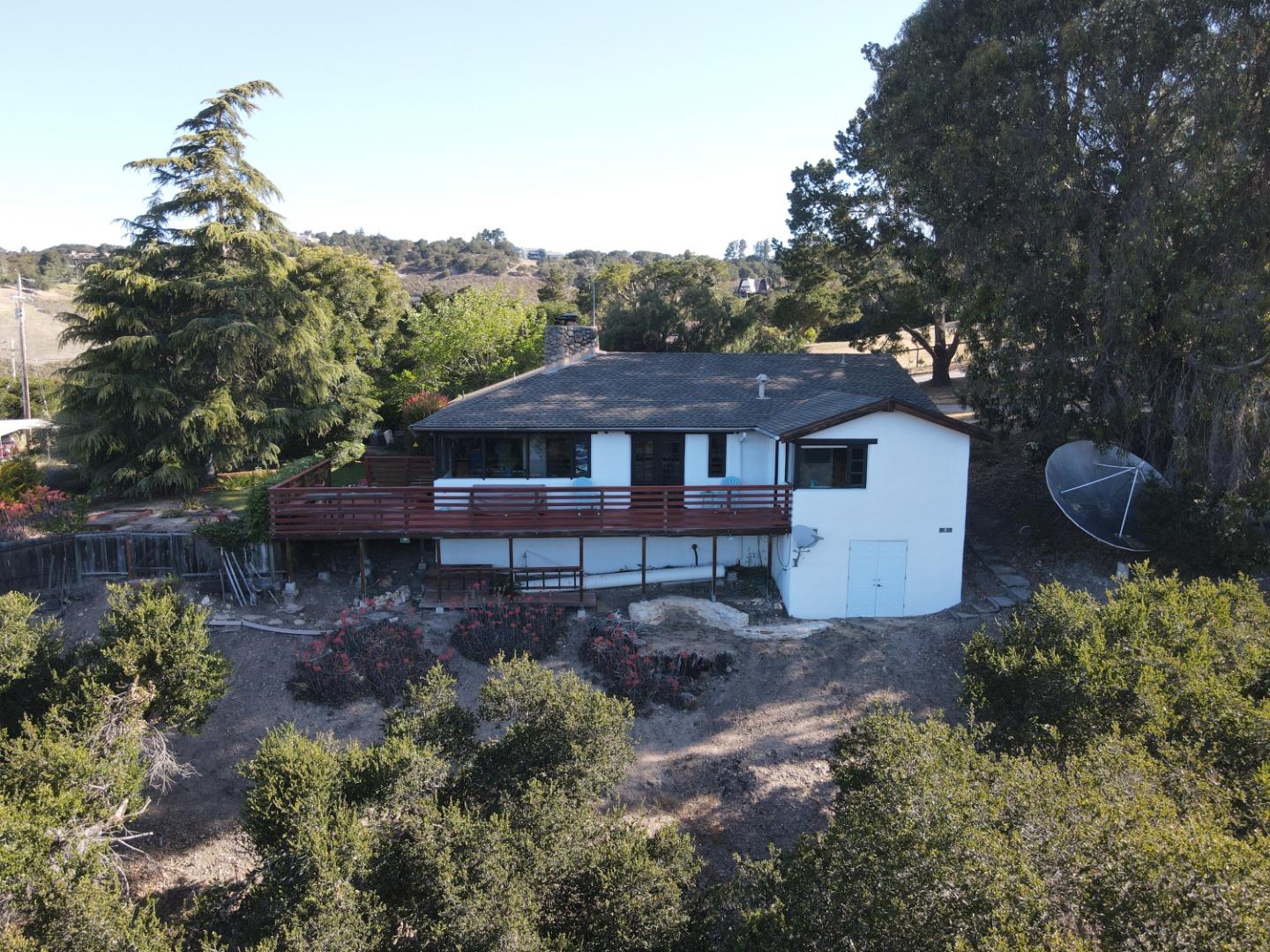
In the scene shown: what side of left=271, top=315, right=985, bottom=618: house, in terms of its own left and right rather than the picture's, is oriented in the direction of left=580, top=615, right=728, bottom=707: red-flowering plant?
front

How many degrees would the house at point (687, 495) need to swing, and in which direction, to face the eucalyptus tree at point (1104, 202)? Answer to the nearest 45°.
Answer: approximately 90° to its left

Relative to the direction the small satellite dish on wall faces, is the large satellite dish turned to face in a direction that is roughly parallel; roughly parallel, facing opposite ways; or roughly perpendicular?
roughly parallel

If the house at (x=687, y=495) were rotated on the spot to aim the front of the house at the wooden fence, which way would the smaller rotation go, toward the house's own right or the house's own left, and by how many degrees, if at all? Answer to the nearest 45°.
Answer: approximately 90° to the house's own right

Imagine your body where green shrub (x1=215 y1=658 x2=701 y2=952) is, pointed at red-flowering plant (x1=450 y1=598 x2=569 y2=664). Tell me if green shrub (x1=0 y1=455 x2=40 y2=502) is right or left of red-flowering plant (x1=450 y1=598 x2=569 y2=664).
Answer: left

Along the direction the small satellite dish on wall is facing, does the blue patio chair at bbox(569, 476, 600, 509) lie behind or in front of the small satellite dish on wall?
behind

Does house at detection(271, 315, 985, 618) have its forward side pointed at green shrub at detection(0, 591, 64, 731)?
no

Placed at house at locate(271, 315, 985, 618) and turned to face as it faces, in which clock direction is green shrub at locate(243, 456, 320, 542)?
The green shrub is roughly at 3 o'clock from the house.

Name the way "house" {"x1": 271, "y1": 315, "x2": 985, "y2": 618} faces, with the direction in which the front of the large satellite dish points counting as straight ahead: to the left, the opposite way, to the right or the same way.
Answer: the same way

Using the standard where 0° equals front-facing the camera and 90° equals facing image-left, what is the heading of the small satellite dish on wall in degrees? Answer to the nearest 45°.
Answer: approximately 315°

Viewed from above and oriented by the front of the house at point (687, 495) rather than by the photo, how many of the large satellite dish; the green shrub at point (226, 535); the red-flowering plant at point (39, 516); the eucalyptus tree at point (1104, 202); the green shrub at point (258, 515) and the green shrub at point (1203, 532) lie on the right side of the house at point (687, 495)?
3

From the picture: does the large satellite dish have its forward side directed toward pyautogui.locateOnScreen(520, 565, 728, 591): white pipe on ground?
no

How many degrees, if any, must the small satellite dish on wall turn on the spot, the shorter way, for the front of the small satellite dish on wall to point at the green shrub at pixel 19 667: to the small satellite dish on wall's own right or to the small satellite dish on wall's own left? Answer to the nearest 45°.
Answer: approximately 90° to the small satellite dish on wall's own right

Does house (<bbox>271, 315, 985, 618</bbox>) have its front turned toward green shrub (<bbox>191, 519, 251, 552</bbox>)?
no

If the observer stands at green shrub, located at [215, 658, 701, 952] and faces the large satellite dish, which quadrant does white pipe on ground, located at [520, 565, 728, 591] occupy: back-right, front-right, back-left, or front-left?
front-left

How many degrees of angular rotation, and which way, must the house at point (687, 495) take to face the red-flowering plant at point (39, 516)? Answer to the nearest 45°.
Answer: approximately 90° to its right

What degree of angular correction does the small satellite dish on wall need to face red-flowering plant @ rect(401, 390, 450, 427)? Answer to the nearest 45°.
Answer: approximately 180°
